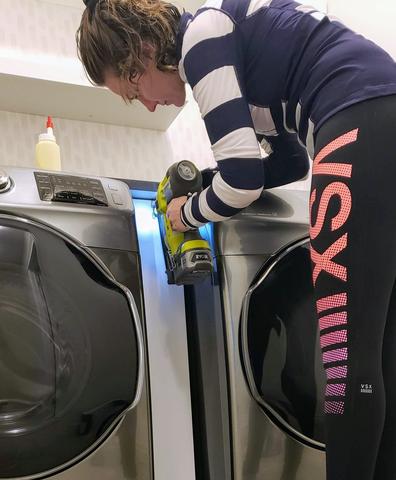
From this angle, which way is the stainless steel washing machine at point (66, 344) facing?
toward the camera

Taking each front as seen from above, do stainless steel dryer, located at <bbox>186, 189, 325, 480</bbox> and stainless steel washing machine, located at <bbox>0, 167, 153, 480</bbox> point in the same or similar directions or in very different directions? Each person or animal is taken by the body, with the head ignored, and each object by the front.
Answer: same or similar directions

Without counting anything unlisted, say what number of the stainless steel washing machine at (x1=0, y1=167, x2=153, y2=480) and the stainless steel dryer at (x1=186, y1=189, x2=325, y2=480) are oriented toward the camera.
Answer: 2

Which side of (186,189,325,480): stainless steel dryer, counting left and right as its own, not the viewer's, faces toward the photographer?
front
